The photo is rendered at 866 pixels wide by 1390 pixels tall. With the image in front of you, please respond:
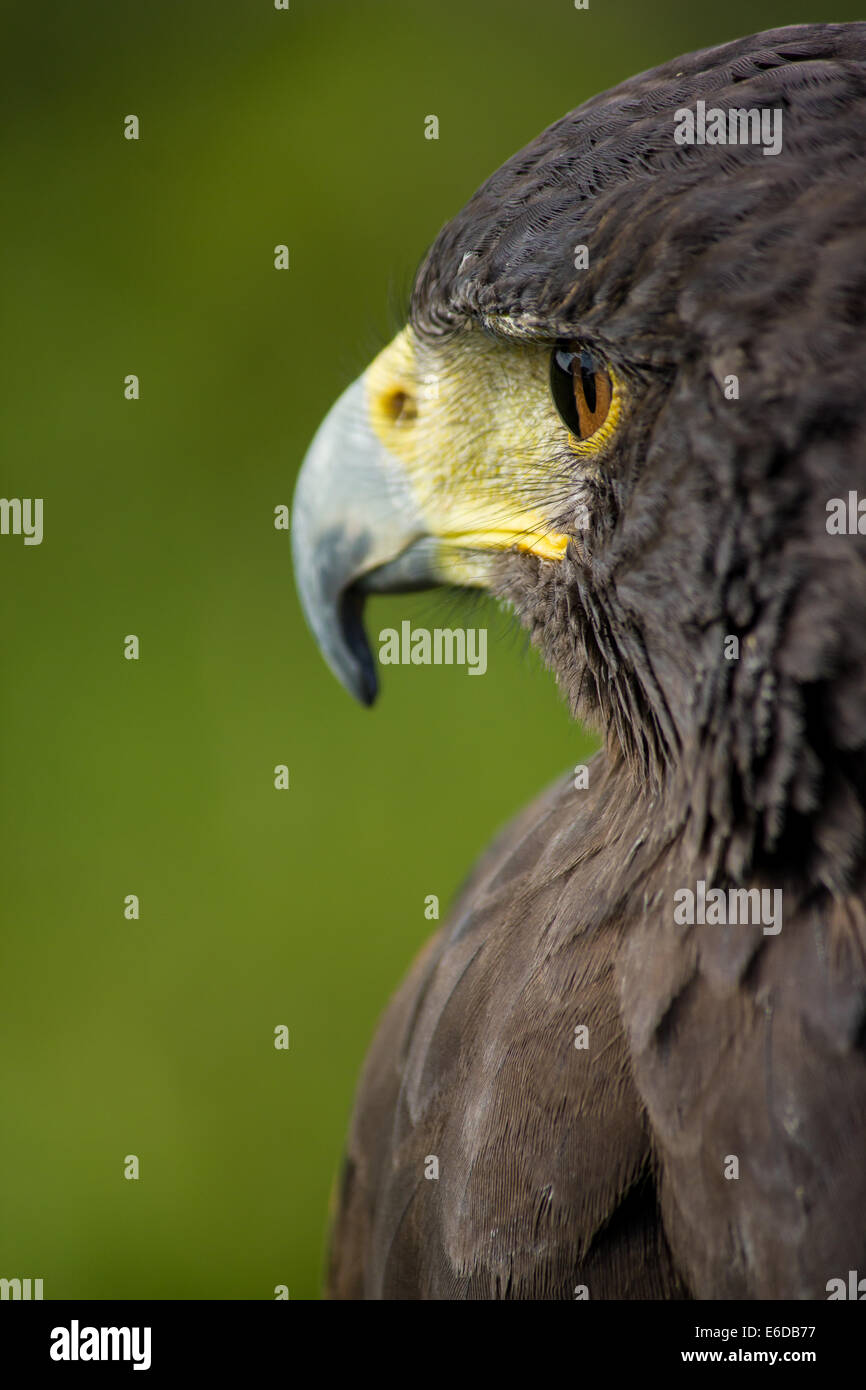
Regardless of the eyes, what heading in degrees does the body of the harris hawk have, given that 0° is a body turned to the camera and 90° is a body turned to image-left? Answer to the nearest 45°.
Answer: approximately 90°
